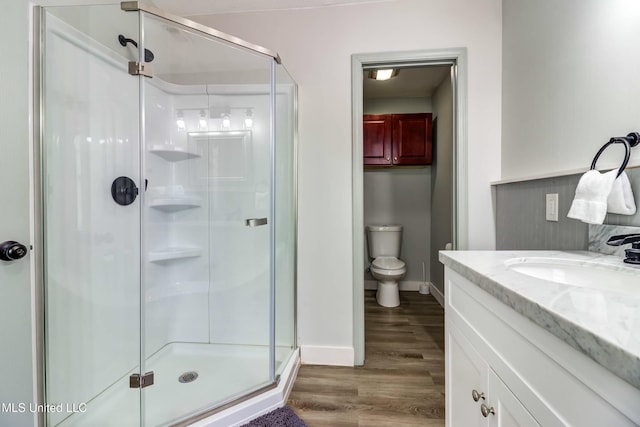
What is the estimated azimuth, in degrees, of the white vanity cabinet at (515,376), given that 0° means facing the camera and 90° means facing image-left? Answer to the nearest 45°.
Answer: approximately 45°

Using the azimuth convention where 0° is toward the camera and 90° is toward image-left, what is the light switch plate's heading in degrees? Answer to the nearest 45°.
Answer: approximately 45°

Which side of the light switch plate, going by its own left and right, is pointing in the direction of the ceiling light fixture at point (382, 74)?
right

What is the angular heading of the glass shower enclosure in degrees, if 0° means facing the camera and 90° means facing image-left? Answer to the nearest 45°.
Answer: approximately 315°

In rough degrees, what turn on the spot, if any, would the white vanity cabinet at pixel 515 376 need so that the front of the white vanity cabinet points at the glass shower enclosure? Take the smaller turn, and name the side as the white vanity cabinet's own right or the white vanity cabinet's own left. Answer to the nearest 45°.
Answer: approximately 45° to the white vanity cabinet's own right

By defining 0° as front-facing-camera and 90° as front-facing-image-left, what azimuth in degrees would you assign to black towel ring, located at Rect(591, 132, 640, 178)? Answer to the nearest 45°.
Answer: approximately 45°

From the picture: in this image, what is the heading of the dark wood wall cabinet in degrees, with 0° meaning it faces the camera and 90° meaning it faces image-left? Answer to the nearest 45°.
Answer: approximately 0°
